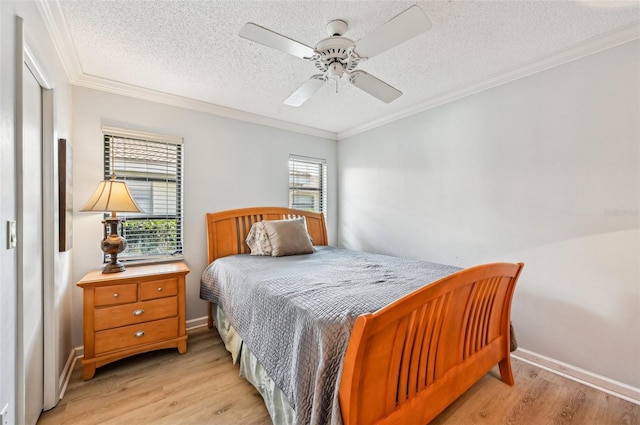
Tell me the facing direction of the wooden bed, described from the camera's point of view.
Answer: facing the viewer and to the right of the viewer

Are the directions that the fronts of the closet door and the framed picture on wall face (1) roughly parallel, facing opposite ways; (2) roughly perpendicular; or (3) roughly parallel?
roughly parallel

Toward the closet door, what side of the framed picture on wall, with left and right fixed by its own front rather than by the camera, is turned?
right

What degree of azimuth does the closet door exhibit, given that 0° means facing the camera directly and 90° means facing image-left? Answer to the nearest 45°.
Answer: approximately 270°

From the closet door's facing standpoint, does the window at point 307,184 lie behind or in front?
in front

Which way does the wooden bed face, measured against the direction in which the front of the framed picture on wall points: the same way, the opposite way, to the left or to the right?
to the right

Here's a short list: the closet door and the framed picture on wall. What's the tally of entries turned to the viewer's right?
2

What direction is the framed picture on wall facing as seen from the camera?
to the viewer's right

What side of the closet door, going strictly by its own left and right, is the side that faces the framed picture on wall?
left

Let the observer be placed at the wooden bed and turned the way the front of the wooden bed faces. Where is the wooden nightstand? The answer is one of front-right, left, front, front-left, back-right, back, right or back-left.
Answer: back-right

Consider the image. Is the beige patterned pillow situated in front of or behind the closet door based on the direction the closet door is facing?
in front
